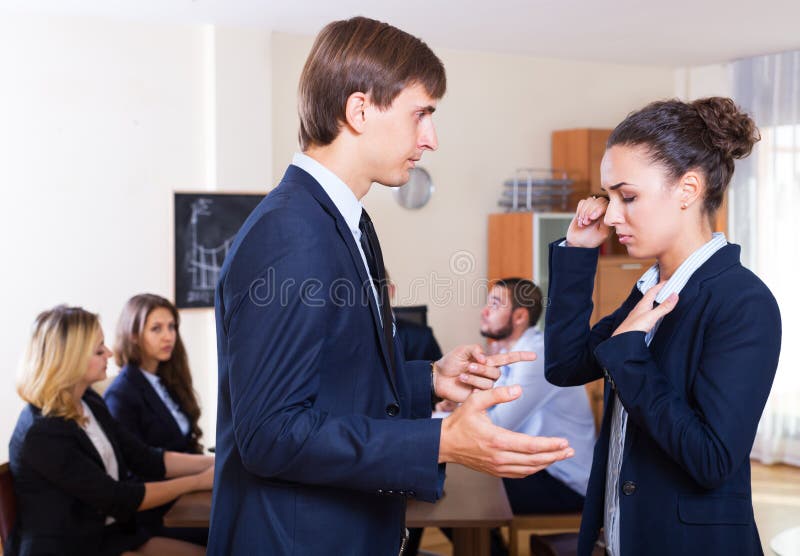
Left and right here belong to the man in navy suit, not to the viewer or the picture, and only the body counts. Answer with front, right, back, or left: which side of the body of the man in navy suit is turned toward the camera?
right

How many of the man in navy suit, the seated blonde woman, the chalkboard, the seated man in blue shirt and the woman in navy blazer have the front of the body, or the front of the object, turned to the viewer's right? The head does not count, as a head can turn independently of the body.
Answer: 2

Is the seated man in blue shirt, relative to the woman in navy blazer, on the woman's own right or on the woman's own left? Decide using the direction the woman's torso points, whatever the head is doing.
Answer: on the woman's own right

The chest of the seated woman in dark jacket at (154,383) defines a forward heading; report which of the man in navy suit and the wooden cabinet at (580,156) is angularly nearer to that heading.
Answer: the man in navy suit

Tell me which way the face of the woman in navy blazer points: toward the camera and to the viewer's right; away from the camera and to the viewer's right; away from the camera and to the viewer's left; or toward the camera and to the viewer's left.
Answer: toward the camera and to the viewer's left

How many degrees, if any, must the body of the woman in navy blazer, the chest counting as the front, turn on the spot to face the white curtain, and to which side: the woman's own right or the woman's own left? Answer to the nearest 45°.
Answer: approximately 135° to the woman's own right

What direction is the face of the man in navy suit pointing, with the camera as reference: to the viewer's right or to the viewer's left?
to the viewer's right

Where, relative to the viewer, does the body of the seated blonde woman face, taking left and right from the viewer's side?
facing to the right of the viewer

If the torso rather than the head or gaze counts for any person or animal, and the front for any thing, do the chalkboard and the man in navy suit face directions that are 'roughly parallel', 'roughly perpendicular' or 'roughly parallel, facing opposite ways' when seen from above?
roughly perpendicular

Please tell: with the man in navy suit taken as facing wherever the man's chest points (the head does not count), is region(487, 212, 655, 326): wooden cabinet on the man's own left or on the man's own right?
on the man's own left

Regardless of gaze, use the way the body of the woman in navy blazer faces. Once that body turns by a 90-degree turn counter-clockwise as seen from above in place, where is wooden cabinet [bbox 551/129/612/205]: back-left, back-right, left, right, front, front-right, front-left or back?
back-left
